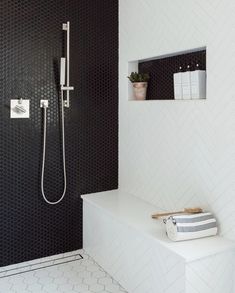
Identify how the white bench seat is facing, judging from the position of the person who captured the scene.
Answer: facing the viewer and to the left of the viewer

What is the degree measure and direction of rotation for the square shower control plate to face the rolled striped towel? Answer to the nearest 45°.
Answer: approximately 45° to its left

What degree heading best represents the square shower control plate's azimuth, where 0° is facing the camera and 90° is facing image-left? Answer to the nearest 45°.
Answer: approximately 0°

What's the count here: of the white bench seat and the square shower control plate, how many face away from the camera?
0

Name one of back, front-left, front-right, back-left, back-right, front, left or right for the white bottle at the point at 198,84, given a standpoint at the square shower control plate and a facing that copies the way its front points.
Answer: front-left

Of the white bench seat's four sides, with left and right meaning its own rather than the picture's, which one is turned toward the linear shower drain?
right

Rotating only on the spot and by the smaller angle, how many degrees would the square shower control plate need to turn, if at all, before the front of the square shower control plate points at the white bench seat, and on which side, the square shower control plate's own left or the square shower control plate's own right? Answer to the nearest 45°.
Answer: approximately 45° to the square shower control plate's own left

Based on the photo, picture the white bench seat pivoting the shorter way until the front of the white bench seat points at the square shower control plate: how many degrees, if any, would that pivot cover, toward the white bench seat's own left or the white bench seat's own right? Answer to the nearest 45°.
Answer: approximately 45° to the white bench seat's own right

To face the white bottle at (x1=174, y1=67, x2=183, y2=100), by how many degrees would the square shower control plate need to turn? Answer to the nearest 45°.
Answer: approximately 45° to its left
